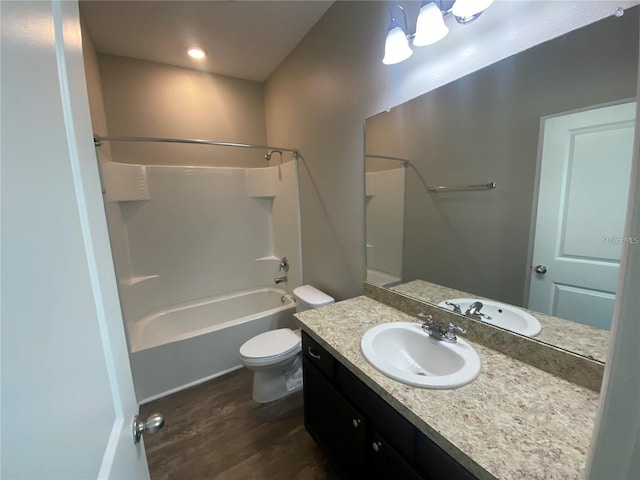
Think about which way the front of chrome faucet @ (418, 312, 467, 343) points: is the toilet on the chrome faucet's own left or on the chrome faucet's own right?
on the chrome faucet's own right

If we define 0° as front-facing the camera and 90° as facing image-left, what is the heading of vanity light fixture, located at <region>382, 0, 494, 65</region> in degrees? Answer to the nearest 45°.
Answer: approximately 45°

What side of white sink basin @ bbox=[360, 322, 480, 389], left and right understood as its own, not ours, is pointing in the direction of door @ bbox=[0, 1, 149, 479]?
front

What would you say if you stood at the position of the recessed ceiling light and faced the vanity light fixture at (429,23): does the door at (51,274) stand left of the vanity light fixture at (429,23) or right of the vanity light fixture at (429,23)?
right

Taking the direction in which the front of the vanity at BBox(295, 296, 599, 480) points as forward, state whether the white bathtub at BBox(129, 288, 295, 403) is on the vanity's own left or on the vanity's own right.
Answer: on the vanity's own right

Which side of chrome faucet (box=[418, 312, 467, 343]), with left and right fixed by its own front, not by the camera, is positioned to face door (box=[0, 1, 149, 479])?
front

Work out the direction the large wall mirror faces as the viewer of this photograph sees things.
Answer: facing the viewer and to the left of the viewer
